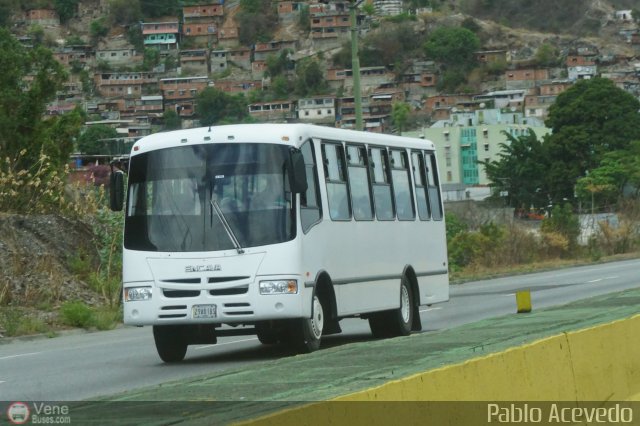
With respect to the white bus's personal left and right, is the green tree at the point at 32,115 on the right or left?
on its right

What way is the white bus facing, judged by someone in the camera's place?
facing the viewer and to the left of the viewer

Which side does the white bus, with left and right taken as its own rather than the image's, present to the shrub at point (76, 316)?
right
